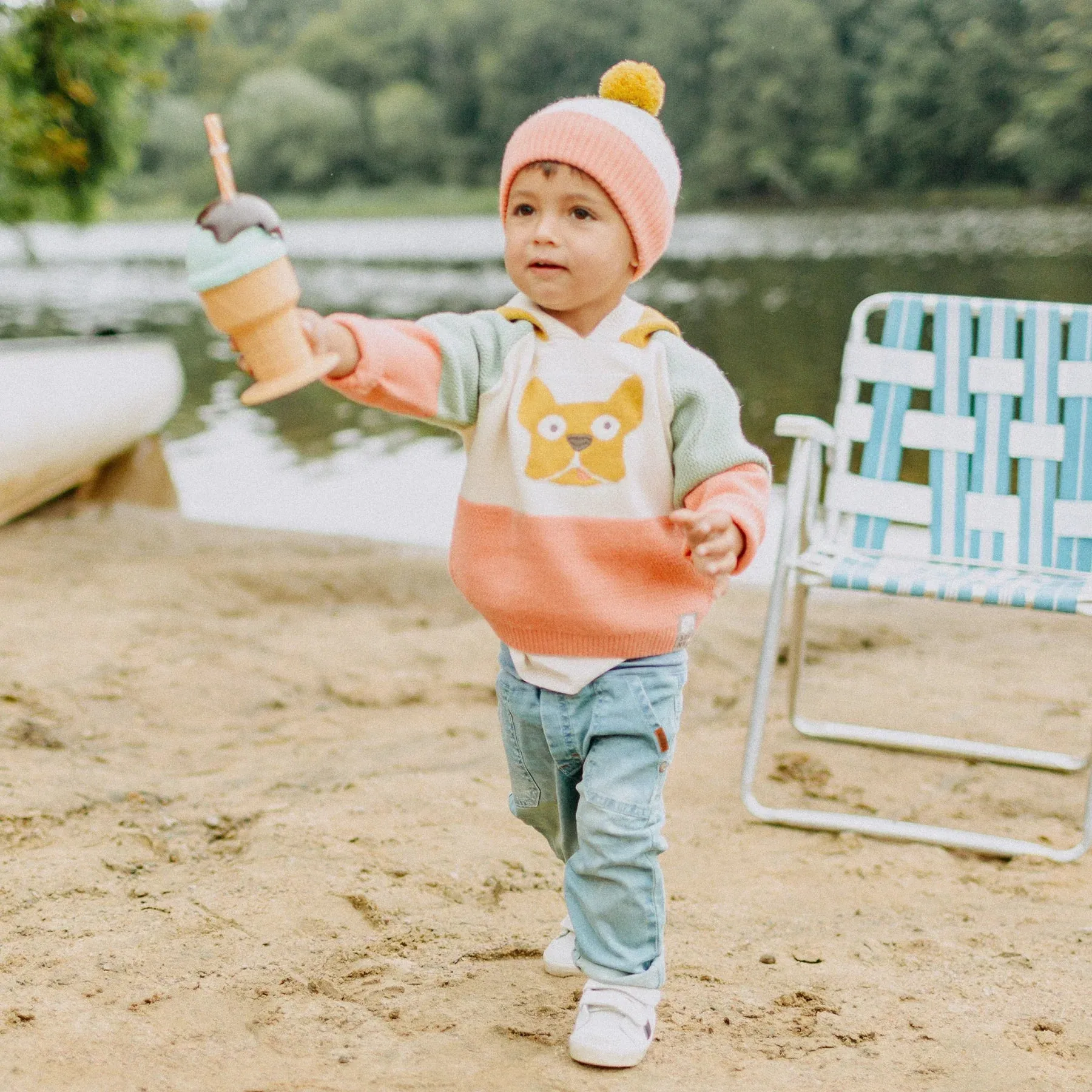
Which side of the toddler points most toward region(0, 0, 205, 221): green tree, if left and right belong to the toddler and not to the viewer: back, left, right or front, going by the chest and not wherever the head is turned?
back

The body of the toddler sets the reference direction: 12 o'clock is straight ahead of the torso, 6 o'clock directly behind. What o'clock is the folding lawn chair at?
The folding lawn chair is roughly at 7 o'clock from the toddler.

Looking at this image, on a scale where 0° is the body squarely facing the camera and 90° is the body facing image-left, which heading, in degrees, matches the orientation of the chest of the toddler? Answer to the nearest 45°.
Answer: approximately 0°

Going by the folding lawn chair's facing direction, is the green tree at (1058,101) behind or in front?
behind

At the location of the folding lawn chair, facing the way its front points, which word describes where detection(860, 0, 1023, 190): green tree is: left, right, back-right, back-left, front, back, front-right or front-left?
back-right

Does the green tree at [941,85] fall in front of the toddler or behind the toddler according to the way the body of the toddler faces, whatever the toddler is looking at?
behind

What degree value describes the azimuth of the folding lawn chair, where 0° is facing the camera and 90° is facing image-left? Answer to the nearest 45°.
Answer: approximately 45°

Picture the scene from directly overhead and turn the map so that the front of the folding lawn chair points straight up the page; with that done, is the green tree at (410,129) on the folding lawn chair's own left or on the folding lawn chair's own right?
on the folding lawn chair's own right

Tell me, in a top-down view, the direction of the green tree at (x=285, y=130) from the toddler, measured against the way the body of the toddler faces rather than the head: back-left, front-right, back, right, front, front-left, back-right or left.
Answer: back

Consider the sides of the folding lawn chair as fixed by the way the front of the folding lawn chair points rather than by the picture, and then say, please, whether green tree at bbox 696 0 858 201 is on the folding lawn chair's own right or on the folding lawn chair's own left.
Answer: on the folding lawn chair's own right

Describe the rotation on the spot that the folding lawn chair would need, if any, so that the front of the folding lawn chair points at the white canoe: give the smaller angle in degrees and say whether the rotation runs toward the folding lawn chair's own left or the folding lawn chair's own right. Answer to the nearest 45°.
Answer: approximately 90° to the folding lawn chair's own right
